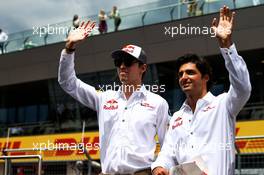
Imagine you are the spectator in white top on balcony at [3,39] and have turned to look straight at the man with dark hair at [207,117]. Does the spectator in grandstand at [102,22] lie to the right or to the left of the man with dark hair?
left

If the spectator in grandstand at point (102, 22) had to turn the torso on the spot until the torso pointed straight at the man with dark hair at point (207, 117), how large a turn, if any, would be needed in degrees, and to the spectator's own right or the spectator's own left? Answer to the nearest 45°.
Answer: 0° — they already face them

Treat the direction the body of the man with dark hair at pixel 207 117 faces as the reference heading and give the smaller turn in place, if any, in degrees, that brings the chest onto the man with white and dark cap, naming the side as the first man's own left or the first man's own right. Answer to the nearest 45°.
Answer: approximately 90° to the first man's own right

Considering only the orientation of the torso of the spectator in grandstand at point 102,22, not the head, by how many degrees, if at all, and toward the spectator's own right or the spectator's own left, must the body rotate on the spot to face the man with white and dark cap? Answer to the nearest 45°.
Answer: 0° — they already face them

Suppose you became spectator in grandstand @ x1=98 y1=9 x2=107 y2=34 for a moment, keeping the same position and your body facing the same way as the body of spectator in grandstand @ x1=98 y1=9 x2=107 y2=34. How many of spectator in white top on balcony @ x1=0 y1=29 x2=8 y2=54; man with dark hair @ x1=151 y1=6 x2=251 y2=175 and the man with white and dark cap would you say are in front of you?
2

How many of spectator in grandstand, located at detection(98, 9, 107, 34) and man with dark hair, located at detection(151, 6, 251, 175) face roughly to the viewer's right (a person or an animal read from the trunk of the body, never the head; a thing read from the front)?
0

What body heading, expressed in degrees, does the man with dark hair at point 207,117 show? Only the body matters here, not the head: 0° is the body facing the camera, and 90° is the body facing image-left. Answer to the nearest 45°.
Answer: approximately 45°

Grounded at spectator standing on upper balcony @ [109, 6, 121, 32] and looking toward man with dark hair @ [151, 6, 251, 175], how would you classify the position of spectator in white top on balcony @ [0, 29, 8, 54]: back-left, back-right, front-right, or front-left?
back-right

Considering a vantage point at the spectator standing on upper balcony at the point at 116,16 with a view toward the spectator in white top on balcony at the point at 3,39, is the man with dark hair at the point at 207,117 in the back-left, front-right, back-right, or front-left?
back-left

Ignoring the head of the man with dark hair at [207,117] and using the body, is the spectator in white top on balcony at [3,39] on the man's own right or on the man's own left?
on the man's own right

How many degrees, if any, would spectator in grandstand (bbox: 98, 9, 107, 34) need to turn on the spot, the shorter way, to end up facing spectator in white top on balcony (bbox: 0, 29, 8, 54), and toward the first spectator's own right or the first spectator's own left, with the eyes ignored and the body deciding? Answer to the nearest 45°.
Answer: approximately 135° to the first spectator's own right

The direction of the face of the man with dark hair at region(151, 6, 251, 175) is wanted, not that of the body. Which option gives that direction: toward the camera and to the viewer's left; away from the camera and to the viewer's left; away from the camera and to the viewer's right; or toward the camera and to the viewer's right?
toward the camera and to the viewer's left
